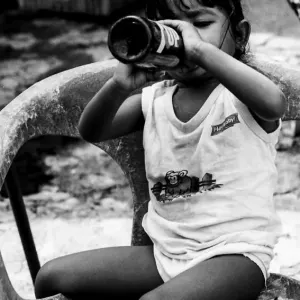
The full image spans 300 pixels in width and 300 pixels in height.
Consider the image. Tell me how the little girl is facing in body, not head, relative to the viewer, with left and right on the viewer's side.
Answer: facing the viewer and to the left of the viewer
